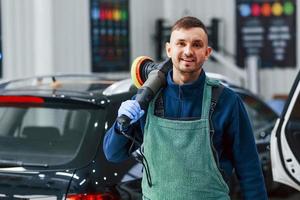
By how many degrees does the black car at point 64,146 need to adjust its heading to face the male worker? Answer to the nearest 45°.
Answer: approximately 90° to its right

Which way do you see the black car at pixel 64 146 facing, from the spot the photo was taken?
facing away from the viewer and to the right of the viewer
